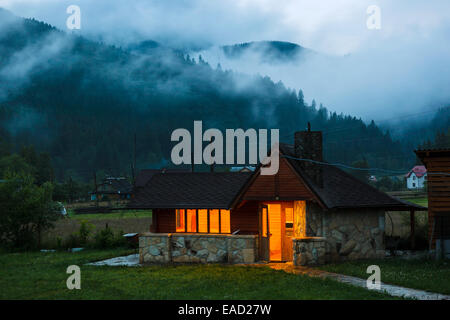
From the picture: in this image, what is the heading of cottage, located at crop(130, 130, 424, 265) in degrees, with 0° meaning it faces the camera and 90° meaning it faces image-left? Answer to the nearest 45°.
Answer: approximately 0°

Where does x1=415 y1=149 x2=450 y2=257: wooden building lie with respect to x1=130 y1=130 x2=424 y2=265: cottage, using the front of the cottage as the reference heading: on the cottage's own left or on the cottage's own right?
on the cottage's own left

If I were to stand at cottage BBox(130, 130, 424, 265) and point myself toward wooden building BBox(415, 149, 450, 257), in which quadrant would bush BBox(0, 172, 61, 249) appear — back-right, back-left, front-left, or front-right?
back-left
